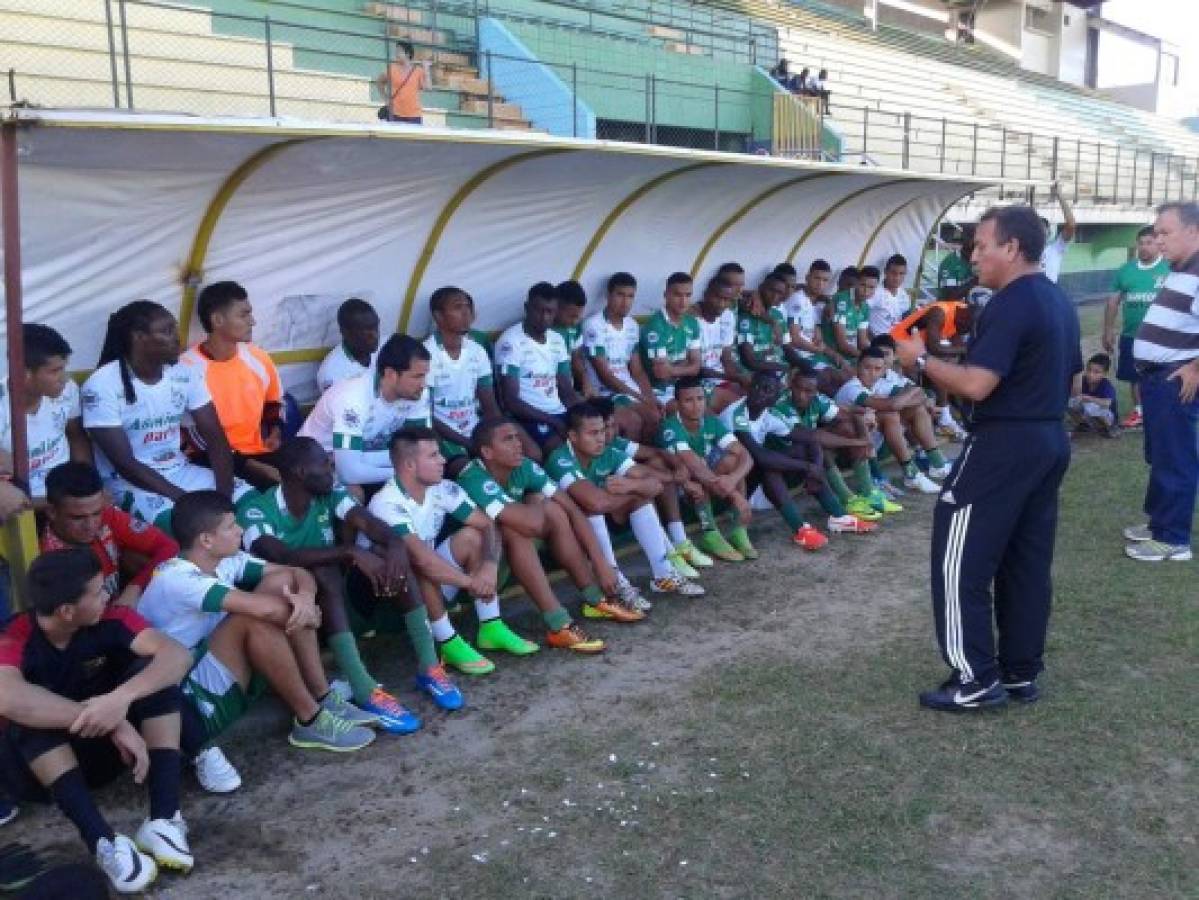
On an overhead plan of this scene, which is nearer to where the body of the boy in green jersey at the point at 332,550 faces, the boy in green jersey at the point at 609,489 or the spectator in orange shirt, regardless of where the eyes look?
the boy in green jersey

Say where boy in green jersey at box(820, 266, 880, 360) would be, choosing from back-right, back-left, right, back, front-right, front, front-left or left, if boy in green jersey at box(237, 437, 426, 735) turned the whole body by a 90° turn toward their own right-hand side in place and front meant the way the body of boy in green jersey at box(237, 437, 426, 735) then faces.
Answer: back

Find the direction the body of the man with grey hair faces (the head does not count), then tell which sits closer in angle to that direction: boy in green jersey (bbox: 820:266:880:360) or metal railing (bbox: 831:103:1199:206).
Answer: the boy in green jersey

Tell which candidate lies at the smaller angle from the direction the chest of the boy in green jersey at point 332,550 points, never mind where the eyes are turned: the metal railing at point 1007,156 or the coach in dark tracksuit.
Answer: the coach in dark tracksuit

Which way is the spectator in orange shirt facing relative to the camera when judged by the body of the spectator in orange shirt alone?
toward the camera

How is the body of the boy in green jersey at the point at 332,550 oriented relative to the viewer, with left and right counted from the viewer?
facing the viewer and to the right of the viewer
